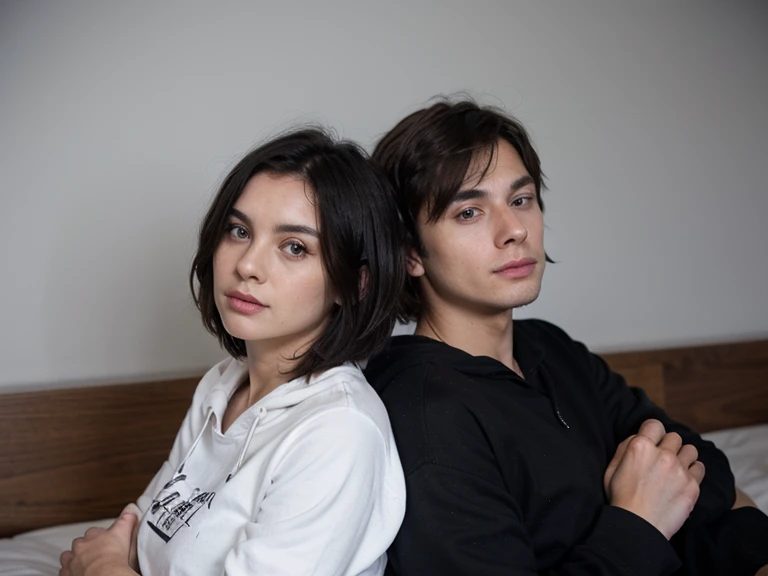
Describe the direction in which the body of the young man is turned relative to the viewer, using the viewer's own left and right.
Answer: facing the viewer and to the right of the viewer

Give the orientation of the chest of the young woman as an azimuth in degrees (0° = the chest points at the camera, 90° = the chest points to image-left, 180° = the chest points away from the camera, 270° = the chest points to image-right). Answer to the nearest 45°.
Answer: approximately 45°

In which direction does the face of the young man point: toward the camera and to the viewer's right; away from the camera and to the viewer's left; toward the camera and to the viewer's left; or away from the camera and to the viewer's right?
toward the camera and to the viewer's right

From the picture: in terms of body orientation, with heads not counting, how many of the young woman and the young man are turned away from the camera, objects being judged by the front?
0

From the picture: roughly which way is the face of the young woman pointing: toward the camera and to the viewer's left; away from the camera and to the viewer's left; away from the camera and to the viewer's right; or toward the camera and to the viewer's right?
toward the camera and to the viewer's left
